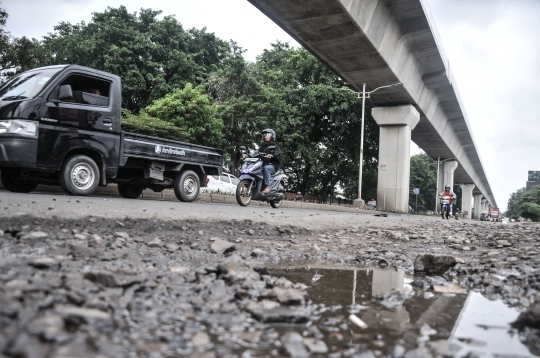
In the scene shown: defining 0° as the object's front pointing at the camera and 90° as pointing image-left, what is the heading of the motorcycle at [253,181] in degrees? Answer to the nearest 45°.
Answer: approximately 45°

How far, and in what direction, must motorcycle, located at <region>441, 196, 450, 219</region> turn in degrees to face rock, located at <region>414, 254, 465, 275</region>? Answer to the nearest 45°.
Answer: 0° — it already faces it

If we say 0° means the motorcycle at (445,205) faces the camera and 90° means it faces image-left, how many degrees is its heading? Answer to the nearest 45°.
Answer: approximately 0°

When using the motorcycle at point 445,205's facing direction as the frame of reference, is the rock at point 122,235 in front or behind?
in front

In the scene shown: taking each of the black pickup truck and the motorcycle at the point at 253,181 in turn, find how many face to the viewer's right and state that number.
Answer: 0

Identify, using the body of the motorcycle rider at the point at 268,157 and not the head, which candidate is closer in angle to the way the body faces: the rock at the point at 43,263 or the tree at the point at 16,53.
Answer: the rock
